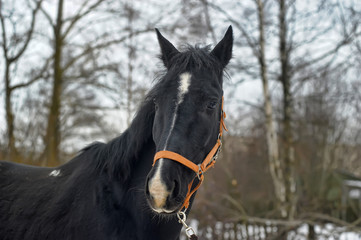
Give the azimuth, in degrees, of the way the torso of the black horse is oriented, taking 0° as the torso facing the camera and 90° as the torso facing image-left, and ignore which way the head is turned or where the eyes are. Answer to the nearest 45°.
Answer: approximately 315°
